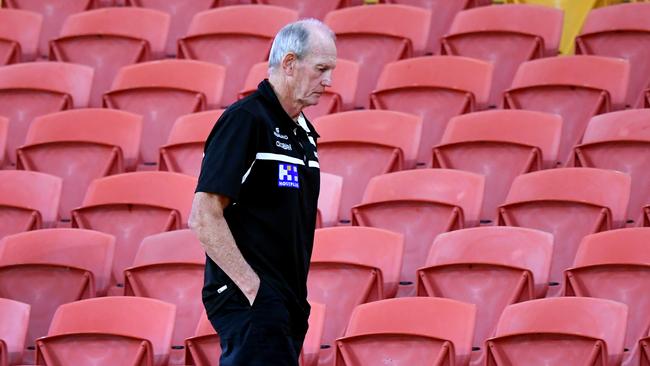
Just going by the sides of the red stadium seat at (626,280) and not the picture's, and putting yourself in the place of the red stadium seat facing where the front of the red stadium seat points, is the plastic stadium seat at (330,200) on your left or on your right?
on your right

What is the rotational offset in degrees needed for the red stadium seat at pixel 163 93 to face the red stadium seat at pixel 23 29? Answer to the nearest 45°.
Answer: approximately 135° to its right

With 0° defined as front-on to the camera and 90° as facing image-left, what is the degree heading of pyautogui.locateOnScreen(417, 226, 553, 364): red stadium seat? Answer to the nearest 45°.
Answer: approximately 45°

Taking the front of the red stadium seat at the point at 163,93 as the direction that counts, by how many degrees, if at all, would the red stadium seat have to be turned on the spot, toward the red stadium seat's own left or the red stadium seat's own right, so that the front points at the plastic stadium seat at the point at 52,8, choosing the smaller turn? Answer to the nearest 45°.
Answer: approximately 135° to the red stadium seat's own right

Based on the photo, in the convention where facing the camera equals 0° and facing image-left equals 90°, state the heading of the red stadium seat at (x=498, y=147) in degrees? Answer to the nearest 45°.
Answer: approximately 45°

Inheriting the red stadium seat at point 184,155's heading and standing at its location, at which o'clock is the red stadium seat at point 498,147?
the red stadium seat at point 498,147 is roughly at 8 o'clock from the red stadium seat at point 184,155.

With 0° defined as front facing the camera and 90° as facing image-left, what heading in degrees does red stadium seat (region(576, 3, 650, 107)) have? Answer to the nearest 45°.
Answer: approximately 0°

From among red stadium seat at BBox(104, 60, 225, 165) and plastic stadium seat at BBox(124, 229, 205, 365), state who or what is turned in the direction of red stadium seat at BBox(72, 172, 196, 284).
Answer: red stadium seat at BBox(104, 60, 225, 165)

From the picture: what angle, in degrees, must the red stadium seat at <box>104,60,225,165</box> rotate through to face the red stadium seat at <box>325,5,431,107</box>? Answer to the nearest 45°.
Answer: approximately 90° to its left

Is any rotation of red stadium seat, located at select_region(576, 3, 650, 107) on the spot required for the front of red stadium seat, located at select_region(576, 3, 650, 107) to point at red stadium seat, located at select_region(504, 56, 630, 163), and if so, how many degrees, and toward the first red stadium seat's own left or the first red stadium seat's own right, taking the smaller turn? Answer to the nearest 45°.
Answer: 0° — it already faces it

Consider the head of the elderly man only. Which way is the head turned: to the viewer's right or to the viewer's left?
to the viewer's right

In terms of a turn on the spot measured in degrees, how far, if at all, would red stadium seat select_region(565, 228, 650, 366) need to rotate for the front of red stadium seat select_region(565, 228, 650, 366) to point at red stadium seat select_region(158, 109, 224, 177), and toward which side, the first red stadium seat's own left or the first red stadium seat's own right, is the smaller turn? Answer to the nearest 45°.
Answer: approximately 90° to the first red stadium seat's own right
